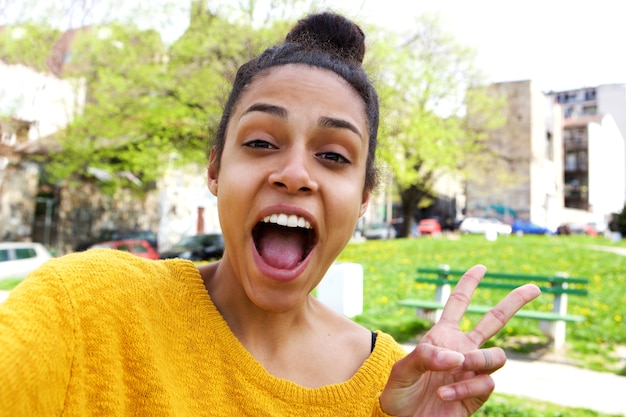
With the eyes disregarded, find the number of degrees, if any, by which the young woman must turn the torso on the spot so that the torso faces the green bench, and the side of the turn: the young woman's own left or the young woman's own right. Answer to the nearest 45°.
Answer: approximately 135° to the young woman's own left

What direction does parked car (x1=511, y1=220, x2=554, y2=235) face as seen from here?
to the viewer's right

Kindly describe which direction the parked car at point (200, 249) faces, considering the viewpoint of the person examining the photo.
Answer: facing to the left of the viewer

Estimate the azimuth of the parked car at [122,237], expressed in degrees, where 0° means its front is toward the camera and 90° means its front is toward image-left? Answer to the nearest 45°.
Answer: approximately 90°

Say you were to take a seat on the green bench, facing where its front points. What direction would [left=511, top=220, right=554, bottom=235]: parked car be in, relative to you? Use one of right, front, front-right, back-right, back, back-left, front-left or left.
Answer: back-right

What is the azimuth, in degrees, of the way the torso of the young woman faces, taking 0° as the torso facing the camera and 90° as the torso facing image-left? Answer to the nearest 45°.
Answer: approximately 0°

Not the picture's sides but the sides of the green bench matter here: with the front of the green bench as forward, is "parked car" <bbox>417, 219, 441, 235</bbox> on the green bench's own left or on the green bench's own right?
on the green bench's own right

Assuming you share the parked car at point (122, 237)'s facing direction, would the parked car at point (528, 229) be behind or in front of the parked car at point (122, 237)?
behind
